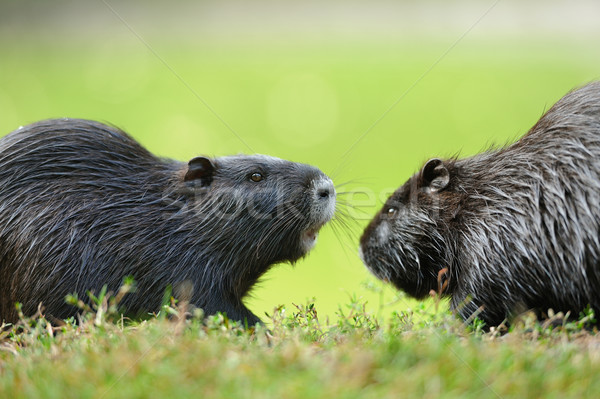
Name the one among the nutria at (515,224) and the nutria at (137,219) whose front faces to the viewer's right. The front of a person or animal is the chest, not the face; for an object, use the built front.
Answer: the nutria at (137,219)

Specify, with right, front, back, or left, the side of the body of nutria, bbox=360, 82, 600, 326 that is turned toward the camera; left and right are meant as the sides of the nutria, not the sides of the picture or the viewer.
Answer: left

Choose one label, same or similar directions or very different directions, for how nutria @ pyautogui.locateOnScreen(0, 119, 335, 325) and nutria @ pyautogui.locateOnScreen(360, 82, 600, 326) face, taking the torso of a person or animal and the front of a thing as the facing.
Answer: very different directions

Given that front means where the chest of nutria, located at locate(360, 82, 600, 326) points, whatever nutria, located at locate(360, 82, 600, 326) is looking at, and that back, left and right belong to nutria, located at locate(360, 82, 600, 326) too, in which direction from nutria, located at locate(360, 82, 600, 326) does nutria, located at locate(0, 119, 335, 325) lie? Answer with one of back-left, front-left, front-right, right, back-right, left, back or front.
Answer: front

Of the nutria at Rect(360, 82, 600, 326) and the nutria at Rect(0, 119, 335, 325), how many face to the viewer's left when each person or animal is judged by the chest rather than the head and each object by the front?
1

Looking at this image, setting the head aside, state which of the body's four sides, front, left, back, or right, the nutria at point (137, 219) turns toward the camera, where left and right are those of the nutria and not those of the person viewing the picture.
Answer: right

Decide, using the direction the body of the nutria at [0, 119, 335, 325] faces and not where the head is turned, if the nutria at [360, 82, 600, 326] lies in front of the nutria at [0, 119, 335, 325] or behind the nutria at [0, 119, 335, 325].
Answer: in front
